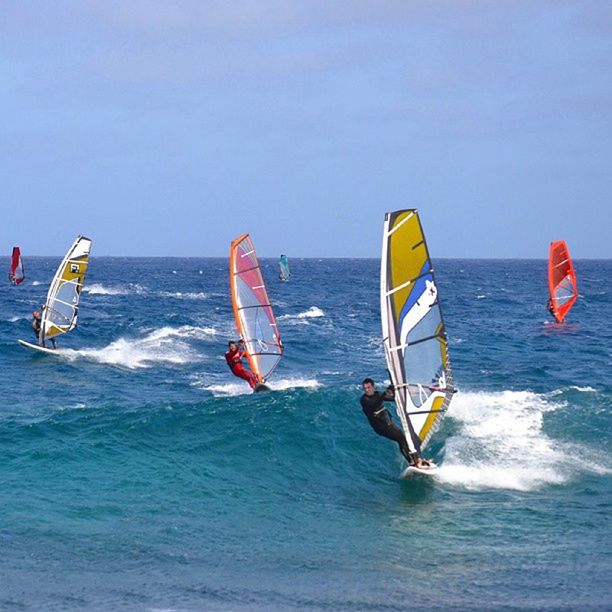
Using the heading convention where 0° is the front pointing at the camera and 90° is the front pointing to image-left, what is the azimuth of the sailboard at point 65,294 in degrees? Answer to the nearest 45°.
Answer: approximately 90°

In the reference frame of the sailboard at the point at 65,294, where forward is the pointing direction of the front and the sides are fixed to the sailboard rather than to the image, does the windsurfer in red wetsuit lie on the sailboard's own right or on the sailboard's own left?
on the sailboard's own left

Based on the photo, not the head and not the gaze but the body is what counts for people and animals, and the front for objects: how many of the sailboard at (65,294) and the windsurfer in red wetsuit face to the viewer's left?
1

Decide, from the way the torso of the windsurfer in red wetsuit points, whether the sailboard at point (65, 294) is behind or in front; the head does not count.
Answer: behind

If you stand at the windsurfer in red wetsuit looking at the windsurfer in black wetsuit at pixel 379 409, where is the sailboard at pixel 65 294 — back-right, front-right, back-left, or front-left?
back-right

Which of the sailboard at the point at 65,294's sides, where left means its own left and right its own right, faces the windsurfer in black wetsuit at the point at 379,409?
left

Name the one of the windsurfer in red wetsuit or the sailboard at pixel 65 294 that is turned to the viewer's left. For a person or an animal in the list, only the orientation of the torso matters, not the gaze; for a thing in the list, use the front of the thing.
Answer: the sailboard
